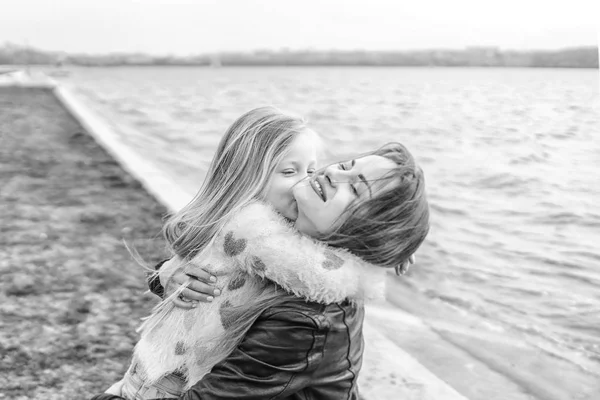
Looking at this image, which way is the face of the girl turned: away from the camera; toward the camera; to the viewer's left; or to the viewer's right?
to the viewer's right

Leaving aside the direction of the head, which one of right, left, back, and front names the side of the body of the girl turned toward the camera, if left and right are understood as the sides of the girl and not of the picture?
right
